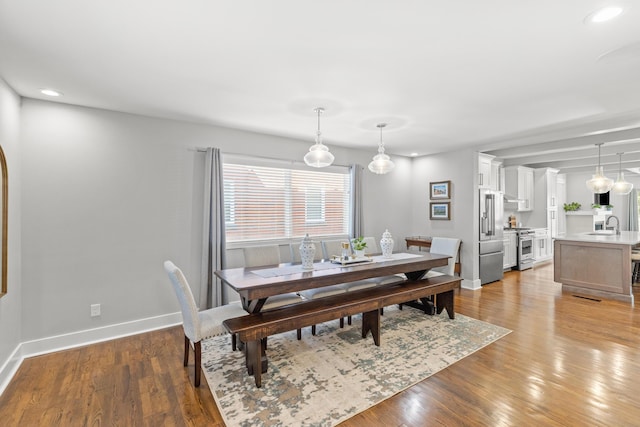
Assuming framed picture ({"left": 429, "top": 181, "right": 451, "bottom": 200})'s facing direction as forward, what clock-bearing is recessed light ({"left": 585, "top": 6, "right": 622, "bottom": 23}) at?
The recessed light is roughly at 10 o'clock from the framed picture.

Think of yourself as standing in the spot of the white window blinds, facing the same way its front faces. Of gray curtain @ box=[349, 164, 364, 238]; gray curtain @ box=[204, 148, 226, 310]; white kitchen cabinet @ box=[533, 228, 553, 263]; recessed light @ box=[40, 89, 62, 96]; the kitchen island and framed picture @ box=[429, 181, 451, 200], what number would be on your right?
2

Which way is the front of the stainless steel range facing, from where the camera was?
facing the viewer and to the right of the viewer

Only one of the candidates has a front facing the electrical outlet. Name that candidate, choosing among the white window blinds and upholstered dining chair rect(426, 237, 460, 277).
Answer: the upholstered dining chair

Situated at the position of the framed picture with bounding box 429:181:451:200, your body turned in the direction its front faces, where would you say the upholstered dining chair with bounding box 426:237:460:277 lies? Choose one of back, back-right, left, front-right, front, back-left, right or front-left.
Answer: front-left

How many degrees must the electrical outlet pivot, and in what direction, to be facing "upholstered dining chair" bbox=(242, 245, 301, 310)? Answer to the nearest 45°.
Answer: approximately 45° to its left

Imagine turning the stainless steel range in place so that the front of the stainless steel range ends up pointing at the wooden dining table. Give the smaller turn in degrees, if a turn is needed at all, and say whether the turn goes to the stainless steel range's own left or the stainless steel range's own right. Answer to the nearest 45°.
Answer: approximately 45° to the stainless steel range's own right

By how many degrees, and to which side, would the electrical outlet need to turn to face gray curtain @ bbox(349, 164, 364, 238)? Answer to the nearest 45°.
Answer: approximately 90° to its left

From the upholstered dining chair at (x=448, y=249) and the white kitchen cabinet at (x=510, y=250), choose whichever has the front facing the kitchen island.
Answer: the white kitchen cabinet
